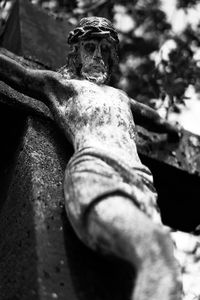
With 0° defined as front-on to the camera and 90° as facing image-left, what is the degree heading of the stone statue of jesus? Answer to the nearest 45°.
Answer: approximately 315°
